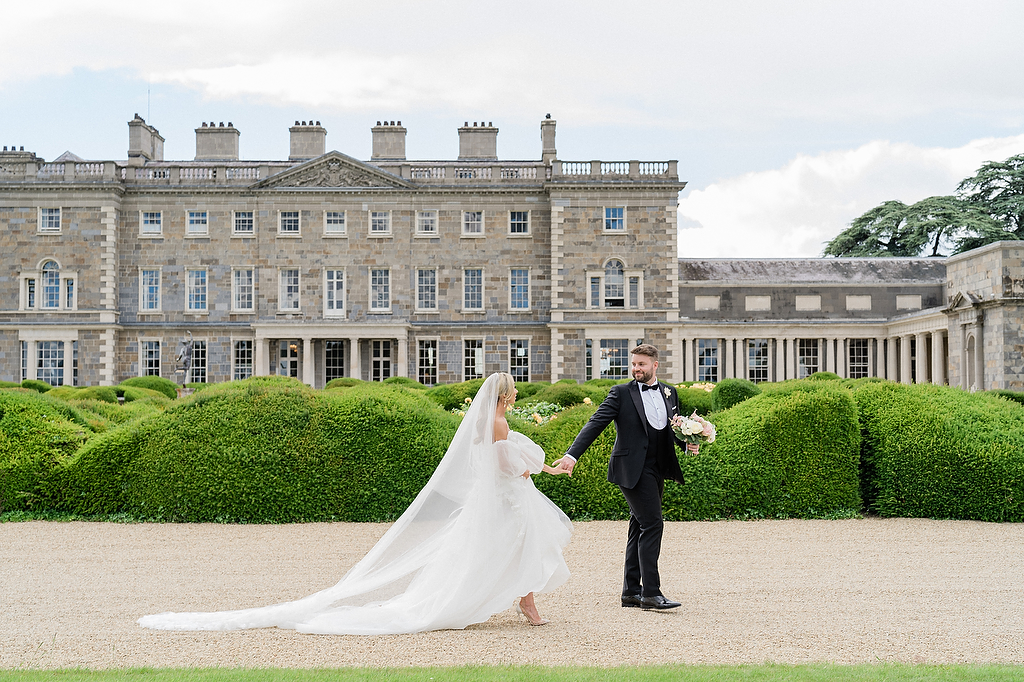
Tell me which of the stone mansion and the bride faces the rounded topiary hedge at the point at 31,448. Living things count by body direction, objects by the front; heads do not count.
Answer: the stone mansion

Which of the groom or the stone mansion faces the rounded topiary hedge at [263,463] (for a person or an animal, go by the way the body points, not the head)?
the stone mansion

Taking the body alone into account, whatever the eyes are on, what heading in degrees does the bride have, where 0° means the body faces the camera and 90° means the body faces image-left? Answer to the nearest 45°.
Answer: approximately 270°

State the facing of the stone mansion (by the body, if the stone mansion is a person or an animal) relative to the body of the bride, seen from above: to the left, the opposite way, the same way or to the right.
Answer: to the right

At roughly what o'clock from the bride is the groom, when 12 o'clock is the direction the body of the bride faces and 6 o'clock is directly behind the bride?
The groom is roughly at 12 o'clock from the bride.

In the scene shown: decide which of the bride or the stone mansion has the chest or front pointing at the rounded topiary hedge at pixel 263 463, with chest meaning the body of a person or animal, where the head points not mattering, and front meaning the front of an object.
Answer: the stone mansion

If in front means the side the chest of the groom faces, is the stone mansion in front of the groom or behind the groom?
behind

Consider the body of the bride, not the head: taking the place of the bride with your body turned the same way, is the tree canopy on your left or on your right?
on your left

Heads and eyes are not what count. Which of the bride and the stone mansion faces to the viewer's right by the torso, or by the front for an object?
the bride

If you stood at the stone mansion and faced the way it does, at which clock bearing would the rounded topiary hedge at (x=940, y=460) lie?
The rounded topiary hedge is roughly at 11 o'clock from the stone mansion.

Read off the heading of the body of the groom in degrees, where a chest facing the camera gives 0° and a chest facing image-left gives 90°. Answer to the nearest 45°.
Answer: approximately 315°

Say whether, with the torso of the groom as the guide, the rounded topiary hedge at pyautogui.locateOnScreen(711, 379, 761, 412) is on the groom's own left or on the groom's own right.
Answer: on the groom's own left

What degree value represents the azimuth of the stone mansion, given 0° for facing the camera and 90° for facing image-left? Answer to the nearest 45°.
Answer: approximately 0°

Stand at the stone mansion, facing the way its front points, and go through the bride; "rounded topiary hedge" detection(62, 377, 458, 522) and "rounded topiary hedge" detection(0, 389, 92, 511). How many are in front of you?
3

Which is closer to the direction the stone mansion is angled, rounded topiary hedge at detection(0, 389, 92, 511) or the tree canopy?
the rounded topiary hedge

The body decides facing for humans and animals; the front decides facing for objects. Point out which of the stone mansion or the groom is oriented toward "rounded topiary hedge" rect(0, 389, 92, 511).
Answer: the stone mansion

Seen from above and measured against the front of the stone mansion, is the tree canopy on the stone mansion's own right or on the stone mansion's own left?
on the stone mansion's own left

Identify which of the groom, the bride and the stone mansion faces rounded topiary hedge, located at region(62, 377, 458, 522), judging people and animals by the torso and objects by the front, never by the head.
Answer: the stone mansion
